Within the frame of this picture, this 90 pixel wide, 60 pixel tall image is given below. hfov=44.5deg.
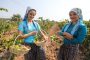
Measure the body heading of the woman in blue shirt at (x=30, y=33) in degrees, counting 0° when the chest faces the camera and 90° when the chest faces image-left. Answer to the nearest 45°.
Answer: approximately 315°
